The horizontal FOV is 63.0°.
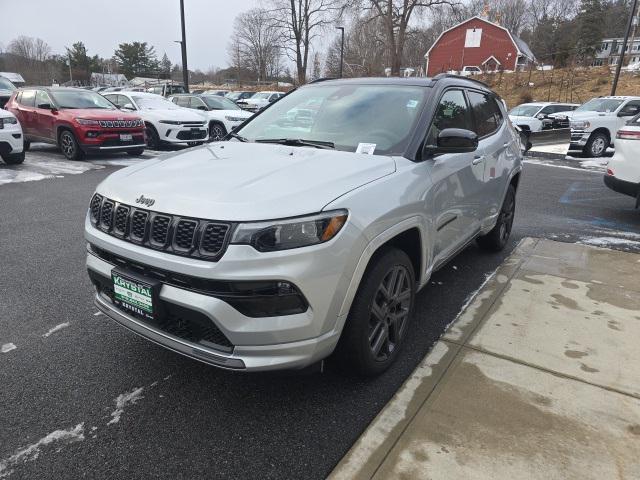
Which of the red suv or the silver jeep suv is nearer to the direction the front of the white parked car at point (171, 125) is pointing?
the silver jeep suv

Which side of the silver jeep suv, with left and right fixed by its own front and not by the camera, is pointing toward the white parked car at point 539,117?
back

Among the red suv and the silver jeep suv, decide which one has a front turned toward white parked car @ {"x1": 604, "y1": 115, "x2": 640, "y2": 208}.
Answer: the red suv

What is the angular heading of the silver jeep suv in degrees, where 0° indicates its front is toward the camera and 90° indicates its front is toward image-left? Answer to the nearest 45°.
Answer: approximately 45°

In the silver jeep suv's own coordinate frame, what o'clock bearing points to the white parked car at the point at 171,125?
The white parked car is roughly at 4 o'clock from the silver jeep suv.

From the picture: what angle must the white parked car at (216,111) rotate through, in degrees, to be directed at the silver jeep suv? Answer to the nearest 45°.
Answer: approximately 45° to its right

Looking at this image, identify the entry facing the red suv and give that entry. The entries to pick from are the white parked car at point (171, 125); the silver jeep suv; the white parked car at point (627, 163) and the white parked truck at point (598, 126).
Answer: the white parked truck at point (598, 126)

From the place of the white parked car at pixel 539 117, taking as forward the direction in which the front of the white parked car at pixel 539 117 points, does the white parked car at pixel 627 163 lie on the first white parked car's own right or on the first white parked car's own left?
on the first white parked car's own left

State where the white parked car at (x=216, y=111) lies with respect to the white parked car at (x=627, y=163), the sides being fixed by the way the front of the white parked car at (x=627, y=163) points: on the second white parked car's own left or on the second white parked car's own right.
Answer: on the second white parked car's own left

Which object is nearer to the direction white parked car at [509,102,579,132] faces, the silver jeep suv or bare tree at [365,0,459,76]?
the silver jeep suv

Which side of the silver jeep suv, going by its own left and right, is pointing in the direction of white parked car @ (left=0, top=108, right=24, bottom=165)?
right
